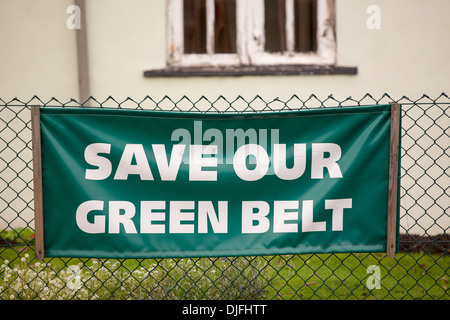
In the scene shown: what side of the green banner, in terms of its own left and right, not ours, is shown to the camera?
front

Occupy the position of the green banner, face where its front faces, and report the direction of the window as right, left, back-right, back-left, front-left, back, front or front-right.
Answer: back
